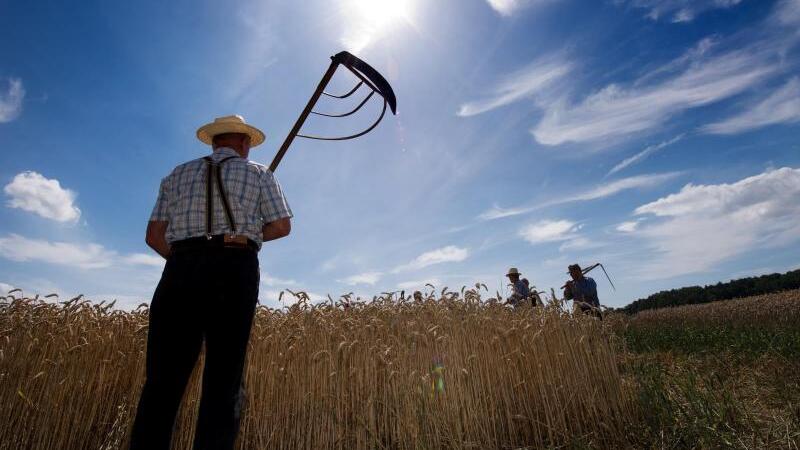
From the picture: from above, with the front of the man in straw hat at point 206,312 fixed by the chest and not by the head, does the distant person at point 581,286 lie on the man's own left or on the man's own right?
on the man's own right

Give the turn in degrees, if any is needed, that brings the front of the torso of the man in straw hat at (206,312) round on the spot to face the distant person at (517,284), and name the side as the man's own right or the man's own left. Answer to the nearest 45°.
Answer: approximately 45° to the man's own right

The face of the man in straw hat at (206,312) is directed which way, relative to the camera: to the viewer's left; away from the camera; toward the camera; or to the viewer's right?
away from the camera

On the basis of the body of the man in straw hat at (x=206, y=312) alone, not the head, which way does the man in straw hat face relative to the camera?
away from the camera
